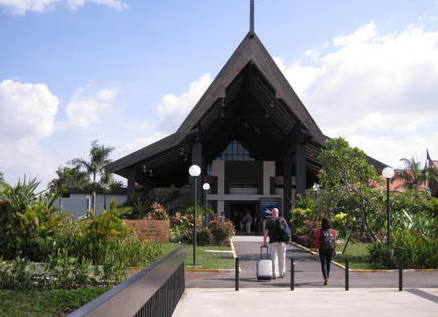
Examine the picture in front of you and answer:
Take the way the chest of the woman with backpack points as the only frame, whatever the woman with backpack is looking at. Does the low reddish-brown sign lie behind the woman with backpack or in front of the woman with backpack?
in front

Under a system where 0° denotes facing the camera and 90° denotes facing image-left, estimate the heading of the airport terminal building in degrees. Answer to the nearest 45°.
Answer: approximately 0°

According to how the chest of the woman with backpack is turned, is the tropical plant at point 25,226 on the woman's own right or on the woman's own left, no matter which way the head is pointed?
on the woman's own left

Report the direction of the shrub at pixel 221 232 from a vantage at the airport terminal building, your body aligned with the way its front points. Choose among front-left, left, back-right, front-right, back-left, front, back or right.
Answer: front

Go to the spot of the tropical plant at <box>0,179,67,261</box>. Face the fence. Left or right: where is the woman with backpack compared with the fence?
left

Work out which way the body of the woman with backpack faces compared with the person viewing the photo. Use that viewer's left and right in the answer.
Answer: facing away from the viewer

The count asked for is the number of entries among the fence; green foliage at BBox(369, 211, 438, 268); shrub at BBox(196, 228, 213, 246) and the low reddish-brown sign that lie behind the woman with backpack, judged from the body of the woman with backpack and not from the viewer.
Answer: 1

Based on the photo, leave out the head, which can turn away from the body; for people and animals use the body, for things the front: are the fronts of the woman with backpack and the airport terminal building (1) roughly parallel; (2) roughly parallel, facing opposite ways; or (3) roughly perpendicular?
roughly parallel, facing opposite ways
